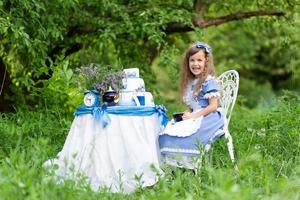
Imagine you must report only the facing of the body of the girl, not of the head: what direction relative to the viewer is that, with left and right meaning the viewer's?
facing the viewer and to the left of the viewer

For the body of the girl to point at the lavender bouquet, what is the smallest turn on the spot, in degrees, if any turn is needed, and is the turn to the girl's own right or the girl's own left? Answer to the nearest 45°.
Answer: approximately 45° to the girl's own right

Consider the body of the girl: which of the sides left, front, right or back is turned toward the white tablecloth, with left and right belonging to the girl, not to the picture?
front
